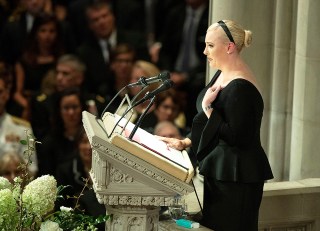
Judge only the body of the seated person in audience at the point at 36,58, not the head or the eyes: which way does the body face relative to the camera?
toward the camera

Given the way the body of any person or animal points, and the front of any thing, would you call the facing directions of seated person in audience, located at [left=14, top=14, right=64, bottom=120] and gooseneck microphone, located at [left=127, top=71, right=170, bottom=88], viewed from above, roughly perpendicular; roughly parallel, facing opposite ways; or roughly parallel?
roughly perpendicular

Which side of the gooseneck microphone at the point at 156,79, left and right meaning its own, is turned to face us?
right

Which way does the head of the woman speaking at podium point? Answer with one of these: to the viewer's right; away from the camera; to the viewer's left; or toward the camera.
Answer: to the viewer's left

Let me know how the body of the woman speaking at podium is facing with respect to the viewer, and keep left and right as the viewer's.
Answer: facing to the left of the viewer

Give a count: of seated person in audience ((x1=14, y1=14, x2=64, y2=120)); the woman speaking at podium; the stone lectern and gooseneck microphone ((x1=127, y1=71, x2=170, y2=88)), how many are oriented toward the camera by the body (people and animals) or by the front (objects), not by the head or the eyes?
1

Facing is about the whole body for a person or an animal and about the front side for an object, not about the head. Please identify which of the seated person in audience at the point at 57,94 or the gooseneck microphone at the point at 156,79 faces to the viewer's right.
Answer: the gooseneck microphone

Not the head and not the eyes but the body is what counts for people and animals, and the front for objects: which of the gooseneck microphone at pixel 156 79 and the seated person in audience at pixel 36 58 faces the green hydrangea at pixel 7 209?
the seated person in audience

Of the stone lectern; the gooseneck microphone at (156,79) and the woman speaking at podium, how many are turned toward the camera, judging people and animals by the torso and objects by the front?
0
